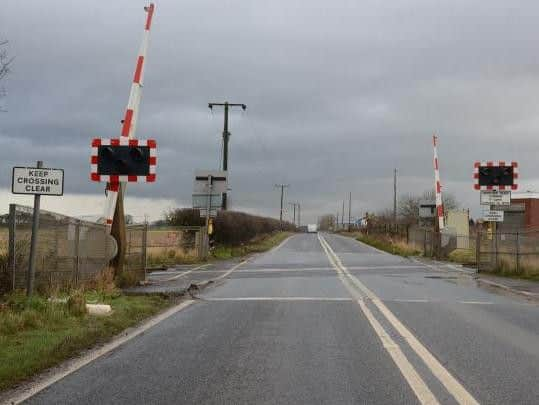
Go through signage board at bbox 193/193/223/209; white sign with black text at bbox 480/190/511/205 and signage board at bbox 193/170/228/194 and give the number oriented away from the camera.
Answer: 2

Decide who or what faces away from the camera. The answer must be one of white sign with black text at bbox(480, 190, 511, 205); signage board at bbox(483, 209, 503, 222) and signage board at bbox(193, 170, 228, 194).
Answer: signage board at bbox(193, 170, 228, 194)

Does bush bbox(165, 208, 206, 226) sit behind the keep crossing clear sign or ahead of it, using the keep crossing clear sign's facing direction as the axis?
behind

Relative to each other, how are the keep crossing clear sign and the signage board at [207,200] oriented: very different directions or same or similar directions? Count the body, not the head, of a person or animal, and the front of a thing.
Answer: very different directions

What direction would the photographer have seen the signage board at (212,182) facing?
facing away from the viewer

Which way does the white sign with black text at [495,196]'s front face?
toward the camera

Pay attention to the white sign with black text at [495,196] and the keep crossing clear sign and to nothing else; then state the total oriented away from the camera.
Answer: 0

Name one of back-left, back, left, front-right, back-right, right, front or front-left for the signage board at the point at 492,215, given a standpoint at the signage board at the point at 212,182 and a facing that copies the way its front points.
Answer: back-right

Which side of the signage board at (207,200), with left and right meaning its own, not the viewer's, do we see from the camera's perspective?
back

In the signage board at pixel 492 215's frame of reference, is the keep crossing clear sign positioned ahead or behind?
ahead
